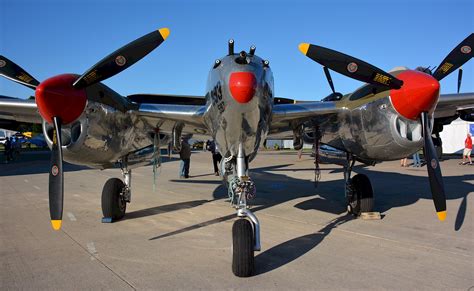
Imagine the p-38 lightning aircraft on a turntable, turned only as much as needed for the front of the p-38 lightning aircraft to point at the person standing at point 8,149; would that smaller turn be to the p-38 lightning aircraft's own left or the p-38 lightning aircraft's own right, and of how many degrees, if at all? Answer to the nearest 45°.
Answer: approximately 135° to the p-38 lightning aircraft's own right

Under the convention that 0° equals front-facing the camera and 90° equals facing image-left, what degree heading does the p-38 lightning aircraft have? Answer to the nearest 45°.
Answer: approximately 0°
